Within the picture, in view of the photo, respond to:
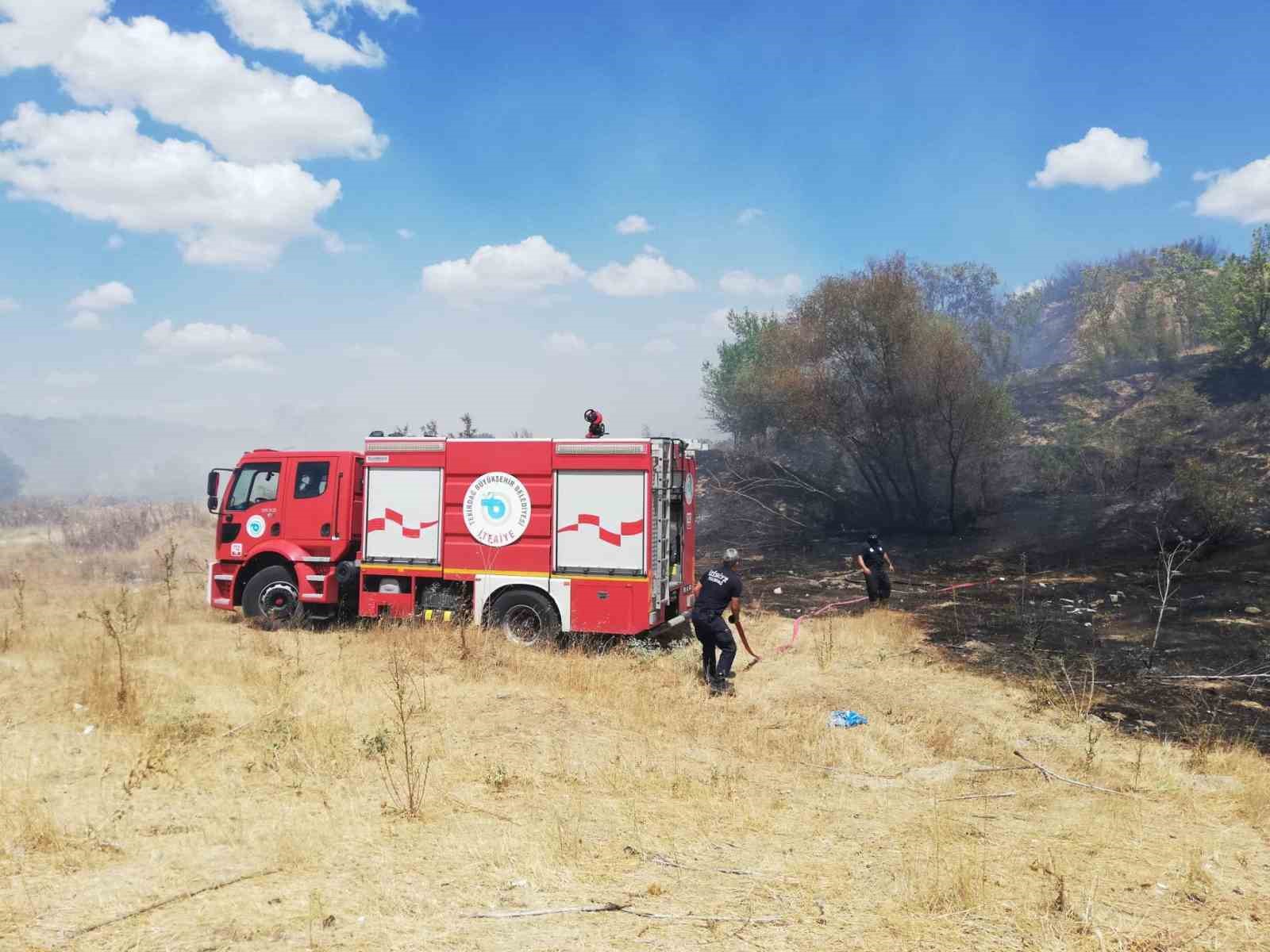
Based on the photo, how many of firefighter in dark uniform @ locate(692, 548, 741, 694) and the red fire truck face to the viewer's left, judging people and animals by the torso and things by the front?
1

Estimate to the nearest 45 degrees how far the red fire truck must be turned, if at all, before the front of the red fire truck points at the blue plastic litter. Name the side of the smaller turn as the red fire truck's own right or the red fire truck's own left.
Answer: approximately 135° to the red fire truck's own left

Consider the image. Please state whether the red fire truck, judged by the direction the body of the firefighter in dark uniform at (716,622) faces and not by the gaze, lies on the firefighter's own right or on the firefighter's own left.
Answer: on the firefighter's own left

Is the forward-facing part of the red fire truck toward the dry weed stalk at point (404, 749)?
no

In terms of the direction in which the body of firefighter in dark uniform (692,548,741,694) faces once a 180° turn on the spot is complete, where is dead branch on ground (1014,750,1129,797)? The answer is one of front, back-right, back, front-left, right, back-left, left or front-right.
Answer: left

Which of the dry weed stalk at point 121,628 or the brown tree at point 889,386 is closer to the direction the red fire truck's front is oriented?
the dry weed stalk

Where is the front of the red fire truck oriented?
to the viewer's left

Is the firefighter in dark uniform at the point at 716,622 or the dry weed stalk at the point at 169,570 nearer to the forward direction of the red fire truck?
the dry weed stalk

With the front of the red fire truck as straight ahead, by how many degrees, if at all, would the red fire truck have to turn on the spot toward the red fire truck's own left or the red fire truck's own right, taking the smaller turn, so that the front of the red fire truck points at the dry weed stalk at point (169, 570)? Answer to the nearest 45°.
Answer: approximately 45° to the red fire truck's own right

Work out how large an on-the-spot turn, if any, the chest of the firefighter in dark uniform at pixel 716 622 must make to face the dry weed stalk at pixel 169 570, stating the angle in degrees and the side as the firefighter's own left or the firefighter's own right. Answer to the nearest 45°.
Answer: approximately 90° to the firefighter's own left

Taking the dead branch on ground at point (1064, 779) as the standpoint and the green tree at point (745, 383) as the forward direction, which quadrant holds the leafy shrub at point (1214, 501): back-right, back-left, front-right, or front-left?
front-right

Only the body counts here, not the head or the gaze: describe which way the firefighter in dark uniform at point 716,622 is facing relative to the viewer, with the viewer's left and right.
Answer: facing away from the viewer and to the right of the viewer

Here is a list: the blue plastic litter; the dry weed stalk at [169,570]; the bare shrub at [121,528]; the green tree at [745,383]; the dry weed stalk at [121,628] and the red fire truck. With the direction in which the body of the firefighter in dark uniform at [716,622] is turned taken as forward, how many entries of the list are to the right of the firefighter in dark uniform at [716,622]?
1

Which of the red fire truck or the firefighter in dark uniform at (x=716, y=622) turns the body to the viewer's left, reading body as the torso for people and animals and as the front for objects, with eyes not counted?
the red fire truck

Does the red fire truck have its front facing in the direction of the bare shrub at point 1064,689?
no
